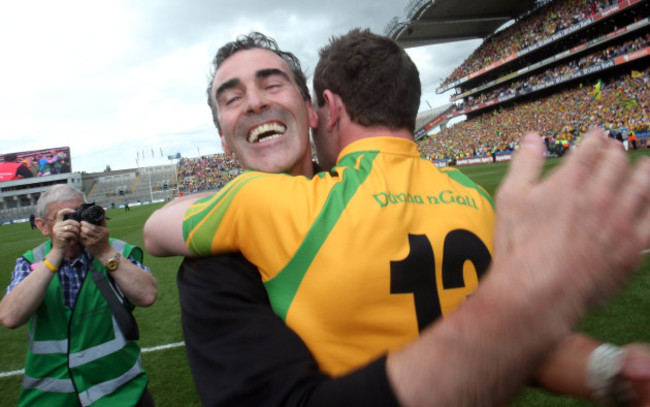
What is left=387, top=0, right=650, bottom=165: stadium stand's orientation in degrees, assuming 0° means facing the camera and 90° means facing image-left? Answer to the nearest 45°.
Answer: approximately 45°

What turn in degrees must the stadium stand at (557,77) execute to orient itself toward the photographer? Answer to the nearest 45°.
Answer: approximately 45° to its left

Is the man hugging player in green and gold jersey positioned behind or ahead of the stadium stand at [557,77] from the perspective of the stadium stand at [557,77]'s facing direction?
ahead

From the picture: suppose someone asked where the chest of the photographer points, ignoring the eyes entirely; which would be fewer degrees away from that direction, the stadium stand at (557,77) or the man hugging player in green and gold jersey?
the man hugging player in green and gold jersey

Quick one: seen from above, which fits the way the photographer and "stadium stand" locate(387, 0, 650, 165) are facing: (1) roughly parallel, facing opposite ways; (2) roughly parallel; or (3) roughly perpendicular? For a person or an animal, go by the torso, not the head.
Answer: roughly perpendicular

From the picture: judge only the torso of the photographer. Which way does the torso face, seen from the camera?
toward the camera

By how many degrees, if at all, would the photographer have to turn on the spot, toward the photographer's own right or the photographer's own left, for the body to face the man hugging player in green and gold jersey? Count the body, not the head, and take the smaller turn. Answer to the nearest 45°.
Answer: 0° — they already face them
